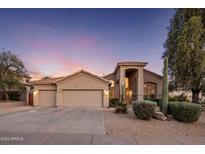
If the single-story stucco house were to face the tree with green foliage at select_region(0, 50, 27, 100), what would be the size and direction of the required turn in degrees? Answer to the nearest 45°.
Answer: approximately 135° to its right

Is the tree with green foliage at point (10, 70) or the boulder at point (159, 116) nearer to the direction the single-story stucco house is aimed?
the boulder

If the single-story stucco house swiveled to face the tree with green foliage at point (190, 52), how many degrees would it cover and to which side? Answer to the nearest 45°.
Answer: approximately 90° to its left

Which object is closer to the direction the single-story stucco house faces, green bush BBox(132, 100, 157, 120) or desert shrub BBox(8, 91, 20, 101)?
the green bush

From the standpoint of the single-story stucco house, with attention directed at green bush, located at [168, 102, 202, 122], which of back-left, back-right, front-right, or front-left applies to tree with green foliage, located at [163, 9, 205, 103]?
front-left

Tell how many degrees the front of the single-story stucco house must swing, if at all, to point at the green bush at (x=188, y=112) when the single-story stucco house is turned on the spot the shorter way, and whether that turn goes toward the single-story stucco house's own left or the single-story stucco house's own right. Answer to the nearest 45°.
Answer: approximately 45° to the single-story stucco house's own left

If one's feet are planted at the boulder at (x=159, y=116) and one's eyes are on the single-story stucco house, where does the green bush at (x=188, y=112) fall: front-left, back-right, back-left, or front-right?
back-right

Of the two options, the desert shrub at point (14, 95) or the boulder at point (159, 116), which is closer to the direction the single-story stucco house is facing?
the boulder

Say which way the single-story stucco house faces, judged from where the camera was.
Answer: facing the viewer

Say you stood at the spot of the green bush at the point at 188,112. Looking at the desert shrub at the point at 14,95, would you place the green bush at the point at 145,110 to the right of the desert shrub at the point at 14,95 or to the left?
left
